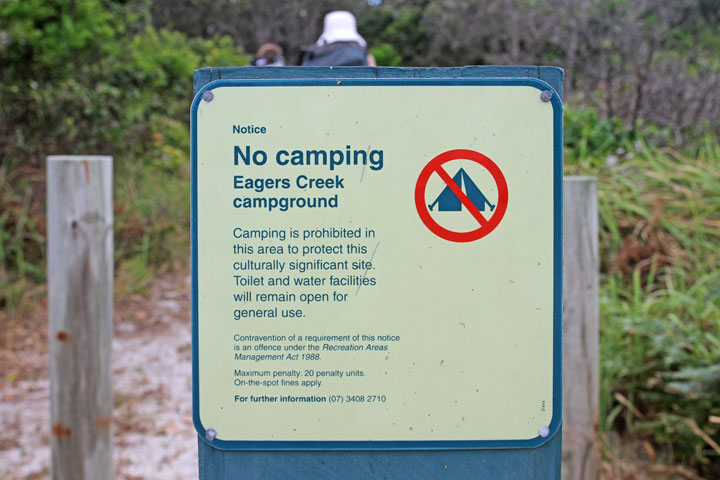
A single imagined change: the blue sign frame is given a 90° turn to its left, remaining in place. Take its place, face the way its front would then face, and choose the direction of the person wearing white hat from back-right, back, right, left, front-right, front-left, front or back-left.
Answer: left

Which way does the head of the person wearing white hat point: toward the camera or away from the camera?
away from the camera

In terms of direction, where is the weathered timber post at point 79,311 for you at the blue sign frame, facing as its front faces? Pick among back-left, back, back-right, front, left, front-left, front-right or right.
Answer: back-right

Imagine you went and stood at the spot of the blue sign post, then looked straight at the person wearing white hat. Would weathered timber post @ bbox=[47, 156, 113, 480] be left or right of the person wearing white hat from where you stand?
left

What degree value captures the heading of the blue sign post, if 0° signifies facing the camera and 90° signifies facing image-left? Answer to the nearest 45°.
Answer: approximately 0°

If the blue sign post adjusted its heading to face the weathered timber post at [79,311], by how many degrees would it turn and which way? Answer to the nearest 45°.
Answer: approximately 135° to its right

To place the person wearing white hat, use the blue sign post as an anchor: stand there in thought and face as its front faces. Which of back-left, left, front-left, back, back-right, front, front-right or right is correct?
back

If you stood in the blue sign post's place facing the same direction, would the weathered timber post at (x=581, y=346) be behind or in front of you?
behind
